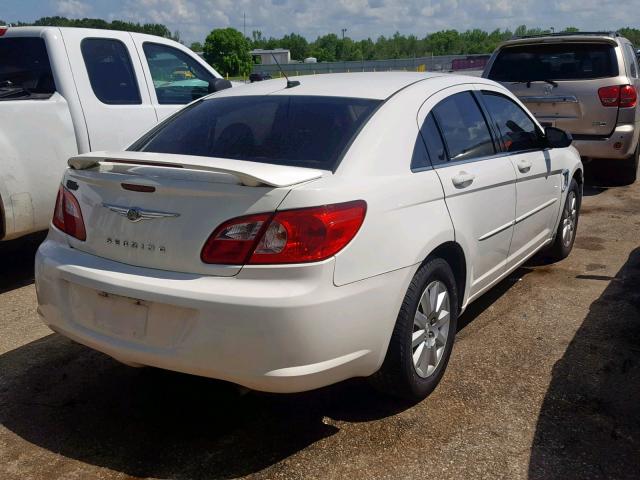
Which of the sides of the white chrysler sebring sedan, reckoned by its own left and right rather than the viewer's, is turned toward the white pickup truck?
left

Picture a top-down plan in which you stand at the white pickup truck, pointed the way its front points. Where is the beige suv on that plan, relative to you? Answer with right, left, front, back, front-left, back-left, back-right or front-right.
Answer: front-right

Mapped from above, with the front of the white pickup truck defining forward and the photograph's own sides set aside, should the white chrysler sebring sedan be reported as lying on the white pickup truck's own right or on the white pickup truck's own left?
on the white pickup truck's own right

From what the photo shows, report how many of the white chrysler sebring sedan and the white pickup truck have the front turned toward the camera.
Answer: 0

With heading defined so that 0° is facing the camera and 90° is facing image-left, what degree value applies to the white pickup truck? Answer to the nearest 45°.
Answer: approximately 225°

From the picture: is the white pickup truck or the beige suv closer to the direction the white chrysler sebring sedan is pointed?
the beige suv

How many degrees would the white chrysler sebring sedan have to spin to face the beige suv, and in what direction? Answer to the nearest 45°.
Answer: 0° — it already faces it

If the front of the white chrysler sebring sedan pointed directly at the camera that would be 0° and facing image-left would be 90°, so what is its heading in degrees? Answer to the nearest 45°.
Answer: approximately 225°
